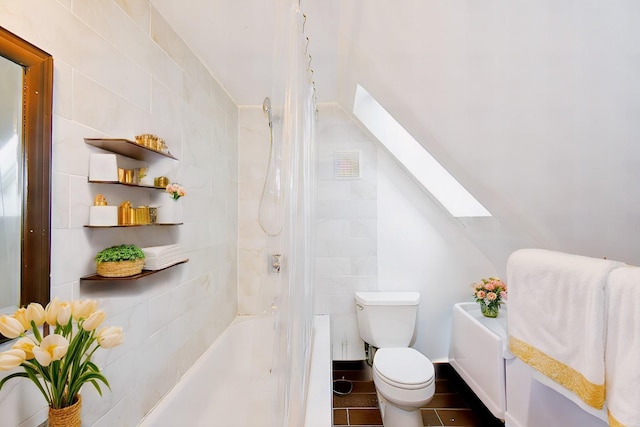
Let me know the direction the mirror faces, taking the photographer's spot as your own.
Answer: facing the viewer and to the right of the viewer

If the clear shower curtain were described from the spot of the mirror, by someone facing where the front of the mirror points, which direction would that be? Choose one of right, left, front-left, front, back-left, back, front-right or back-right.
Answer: front

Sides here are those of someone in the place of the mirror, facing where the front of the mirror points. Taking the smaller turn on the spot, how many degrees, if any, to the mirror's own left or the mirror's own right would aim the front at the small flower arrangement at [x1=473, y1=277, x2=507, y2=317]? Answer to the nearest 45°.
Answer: approximately 45° to the mirror's own left

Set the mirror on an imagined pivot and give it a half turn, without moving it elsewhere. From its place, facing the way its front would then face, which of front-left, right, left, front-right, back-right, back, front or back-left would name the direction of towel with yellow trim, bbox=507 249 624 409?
back

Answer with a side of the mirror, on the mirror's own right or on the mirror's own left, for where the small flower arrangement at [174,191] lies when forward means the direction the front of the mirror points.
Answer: on the mirror's own left

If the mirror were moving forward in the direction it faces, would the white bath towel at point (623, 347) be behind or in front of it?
in front

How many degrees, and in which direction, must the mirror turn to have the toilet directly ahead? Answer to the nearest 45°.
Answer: approximately 45° to its left
